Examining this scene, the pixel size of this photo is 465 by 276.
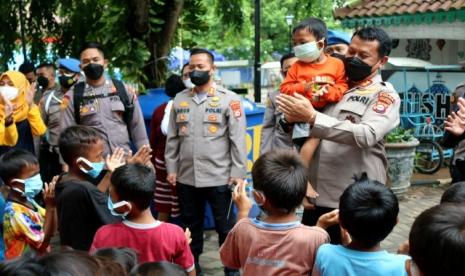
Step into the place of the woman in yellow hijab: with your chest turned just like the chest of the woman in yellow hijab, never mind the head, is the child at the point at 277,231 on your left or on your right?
on your left

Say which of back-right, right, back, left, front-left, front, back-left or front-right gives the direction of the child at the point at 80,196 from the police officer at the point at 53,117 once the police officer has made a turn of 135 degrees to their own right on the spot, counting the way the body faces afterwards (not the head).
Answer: left

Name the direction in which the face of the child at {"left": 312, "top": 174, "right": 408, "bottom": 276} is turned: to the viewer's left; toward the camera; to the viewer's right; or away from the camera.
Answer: away from the camera

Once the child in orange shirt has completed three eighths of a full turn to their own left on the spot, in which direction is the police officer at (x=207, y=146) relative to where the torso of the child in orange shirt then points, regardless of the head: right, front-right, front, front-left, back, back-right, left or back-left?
left

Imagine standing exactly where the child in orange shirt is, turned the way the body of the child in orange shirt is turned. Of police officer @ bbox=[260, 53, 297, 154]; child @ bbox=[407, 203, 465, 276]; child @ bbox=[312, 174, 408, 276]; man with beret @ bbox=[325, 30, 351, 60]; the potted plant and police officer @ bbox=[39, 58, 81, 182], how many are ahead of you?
2

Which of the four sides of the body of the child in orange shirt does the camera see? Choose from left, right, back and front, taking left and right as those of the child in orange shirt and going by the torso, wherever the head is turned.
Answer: front

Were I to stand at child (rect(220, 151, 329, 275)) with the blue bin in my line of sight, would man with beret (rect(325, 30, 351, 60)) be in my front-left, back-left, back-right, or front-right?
front-right

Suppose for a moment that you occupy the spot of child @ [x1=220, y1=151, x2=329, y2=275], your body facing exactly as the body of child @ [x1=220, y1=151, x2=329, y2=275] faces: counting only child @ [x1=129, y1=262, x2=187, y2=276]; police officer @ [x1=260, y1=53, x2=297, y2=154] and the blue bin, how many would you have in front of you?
2

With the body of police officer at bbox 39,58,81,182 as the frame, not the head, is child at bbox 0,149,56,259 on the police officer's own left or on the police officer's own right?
on the police officer's own right

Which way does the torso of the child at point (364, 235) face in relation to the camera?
away from the camera

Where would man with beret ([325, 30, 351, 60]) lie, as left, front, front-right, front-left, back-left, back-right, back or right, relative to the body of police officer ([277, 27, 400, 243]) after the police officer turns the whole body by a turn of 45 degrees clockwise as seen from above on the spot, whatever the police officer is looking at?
right

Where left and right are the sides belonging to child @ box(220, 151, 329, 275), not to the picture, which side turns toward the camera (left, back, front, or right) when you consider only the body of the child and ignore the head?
back

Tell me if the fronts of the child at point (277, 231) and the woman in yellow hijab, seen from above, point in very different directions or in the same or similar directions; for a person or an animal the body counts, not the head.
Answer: very different directions

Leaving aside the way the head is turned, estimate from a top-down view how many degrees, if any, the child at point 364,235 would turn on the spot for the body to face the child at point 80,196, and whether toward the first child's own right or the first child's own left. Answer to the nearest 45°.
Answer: approximately 90° to the first child's own left

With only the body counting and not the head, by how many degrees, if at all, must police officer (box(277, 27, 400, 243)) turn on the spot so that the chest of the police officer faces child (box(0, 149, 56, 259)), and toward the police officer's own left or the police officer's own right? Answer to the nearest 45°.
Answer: approximately 45° to the police officer's own right
